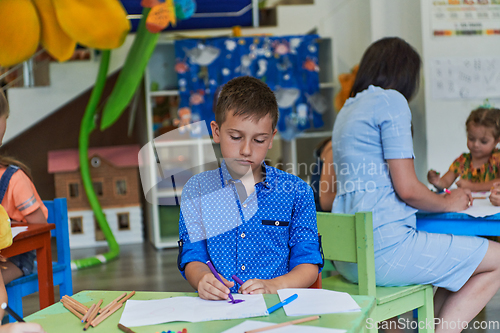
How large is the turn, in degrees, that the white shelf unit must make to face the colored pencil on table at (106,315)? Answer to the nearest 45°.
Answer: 0° — it already faces it

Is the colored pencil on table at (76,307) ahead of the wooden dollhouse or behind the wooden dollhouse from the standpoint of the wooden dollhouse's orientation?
ahead

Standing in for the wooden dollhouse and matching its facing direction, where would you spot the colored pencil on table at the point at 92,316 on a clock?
The colored pencil on table is roughly at 12 o'clock from the wooden dollhouse.

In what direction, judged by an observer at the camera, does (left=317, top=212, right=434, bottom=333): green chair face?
facing away from the viewer and to the right of the viewer

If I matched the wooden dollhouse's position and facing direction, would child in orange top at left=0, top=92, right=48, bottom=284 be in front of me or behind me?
in front

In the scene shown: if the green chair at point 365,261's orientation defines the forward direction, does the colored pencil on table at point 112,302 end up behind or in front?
behind

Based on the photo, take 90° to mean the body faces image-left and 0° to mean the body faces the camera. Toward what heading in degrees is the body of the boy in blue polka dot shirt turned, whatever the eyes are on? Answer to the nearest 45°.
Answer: approximately 0°
